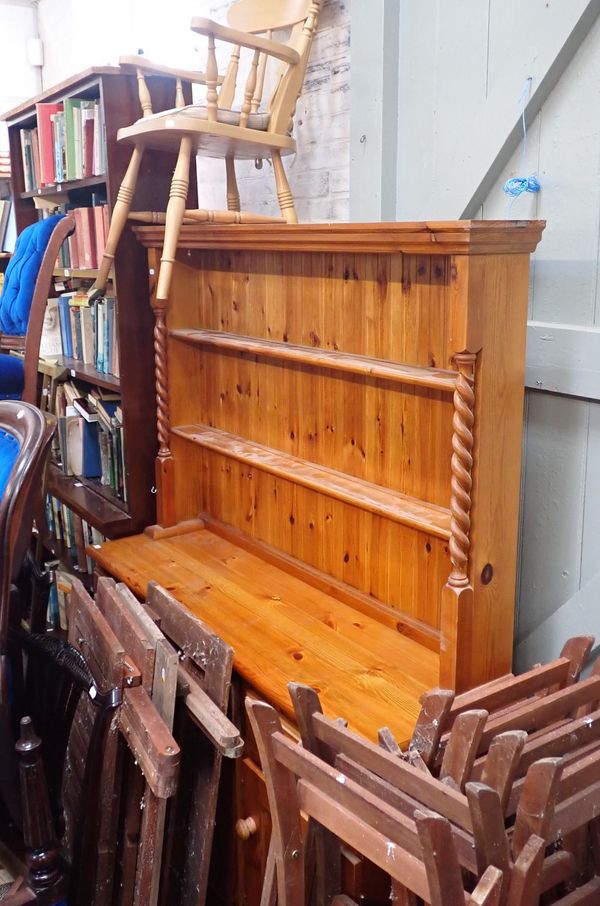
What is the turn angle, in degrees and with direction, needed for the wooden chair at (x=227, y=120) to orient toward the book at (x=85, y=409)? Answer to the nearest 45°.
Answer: approximately 90° to its right

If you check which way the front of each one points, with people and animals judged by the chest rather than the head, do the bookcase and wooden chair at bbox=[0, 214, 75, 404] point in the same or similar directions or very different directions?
same or similar directions

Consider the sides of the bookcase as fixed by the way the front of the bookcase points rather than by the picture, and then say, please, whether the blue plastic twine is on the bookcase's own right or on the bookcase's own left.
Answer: on the bookcase's own left

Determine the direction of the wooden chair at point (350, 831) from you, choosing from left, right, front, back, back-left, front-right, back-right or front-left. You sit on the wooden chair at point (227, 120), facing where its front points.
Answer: front-left
